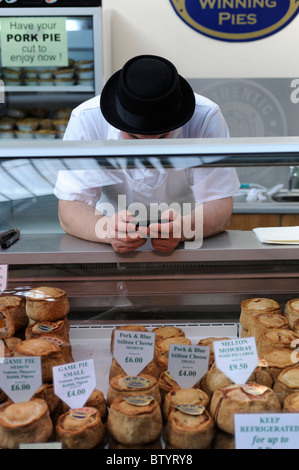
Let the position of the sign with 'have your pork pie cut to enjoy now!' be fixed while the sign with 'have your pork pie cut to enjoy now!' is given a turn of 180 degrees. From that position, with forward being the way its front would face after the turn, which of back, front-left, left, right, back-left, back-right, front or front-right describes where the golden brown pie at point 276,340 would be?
back

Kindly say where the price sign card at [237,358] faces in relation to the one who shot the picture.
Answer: facing the viewer

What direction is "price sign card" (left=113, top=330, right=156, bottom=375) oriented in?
toward the camera

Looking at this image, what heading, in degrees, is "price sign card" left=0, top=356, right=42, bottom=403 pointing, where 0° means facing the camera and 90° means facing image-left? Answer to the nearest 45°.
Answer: approximately 0°

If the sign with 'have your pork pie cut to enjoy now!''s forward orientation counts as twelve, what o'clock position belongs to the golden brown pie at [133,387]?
The golden brown pie is roughly at 12 o'clock from the sign with 'have your pork pie cut to enjoy now!'.

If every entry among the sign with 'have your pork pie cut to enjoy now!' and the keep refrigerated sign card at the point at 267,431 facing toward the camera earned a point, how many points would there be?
2

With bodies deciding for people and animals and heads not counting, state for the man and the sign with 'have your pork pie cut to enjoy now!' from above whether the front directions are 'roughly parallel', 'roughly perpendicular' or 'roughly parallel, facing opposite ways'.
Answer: roughly parallel

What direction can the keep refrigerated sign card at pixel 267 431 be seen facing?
toward the camera

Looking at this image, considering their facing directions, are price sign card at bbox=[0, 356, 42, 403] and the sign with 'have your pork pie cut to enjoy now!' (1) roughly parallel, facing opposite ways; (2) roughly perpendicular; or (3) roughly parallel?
roughly parallel

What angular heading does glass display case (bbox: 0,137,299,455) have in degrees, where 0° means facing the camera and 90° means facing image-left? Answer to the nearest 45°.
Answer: approximately 0°
